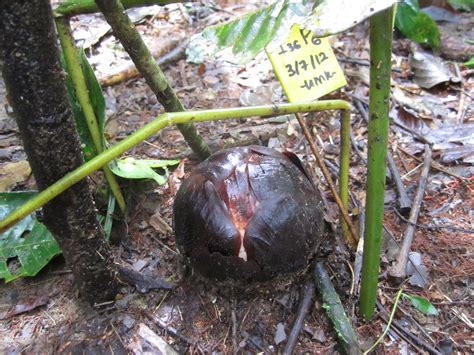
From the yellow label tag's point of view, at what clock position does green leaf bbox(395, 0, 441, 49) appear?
The green leaf is roughly at 7 o'clock from the yellow label tag.

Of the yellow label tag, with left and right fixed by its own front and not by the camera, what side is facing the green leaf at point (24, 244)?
right

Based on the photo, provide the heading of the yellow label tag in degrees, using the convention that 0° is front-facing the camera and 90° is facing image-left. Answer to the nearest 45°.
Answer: approximately 0°

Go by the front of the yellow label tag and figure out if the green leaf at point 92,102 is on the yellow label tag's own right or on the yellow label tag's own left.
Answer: on the yellow label tag's own right

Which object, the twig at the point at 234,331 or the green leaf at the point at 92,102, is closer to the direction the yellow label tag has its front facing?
the twig
